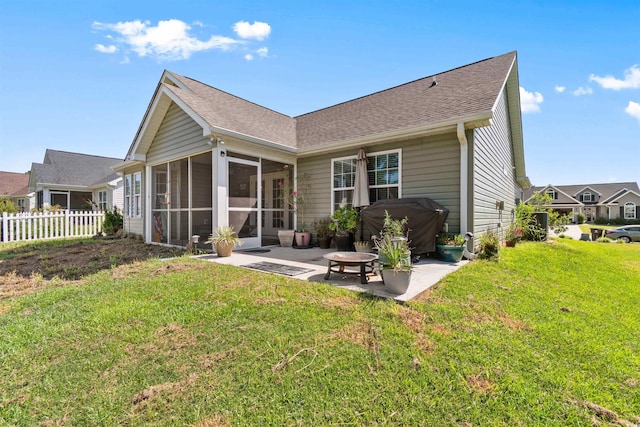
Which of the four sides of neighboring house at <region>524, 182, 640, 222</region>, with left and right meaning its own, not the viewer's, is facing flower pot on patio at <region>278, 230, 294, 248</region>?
front

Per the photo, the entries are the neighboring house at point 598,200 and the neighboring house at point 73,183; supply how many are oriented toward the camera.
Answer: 1

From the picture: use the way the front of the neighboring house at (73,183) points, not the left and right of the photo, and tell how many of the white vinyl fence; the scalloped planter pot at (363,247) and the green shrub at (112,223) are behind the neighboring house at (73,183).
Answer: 3

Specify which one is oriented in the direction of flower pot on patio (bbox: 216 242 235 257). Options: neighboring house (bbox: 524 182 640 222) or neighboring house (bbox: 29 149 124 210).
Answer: neighboring house (bbox: 524 182 640 222)

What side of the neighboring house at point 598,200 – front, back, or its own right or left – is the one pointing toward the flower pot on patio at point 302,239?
front

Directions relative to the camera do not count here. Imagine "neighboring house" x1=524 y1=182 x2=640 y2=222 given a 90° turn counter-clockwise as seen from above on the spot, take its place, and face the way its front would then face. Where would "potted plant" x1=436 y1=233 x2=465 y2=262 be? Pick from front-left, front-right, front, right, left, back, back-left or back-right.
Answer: right

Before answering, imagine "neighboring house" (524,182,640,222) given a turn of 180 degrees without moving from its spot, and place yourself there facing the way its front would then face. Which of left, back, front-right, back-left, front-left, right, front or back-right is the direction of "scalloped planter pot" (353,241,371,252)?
back

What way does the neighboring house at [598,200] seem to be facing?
toward the camera

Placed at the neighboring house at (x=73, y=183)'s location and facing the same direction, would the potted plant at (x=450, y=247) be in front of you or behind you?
behind

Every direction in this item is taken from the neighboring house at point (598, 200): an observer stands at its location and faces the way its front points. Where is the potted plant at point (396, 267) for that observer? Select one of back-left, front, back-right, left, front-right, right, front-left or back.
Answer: front

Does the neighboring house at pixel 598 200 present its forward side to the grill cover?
yes

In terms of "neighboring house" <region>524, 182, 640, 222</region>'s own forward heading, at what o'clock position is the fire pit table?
The fire pit table is roughly at 12 o'clock from the neighboring house.

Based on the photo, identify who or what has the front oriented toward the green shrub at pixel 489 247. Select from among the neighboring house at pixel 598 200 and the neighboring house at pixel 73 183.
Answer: the neighboring house at pixel 598 200

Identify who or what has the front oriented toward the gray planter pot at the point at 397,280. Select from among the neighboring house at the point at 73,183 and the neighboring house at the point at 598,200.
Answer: the neighboring house at the point at 598,200

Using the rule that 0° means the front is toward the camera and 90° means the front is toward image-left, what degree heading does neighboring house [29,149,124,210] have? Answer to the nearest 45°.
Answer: approximately 180°
